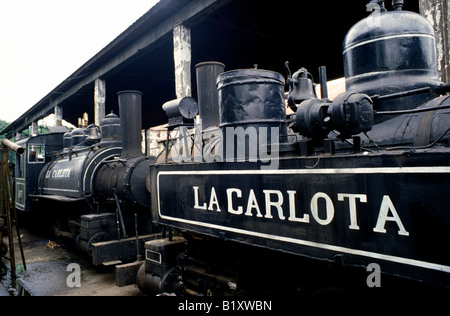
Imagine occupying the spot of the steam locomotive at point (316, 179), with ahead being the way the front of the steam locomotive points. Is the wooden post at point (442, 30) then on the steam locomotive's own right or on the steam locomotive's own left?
on the steam locomotive's own right

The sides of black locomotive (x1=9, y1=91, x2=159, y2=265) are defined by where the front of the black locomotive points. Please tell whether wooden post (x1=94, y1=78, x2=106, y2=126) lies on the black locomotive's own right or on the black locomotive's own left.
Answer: on the black locomotive's own left

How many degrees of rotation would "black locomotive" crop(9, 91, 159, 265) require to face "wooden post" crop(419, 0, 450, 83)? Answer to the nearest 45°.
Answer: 0° — it already faces it

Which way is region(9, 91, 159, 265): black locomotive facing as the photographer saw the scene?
facing the viewer and to the right of the viewer
